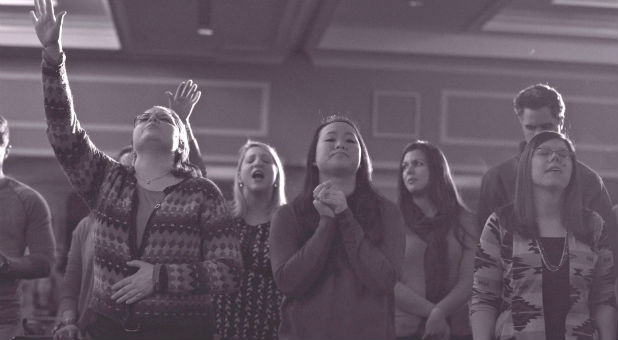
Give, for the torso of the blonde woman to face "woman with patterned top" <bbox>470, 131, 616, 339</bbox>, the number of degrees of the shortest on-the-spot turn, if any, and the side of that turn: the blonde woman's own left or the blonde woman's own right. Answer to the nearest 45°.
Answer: approximately 45° to the blonde woman's own left

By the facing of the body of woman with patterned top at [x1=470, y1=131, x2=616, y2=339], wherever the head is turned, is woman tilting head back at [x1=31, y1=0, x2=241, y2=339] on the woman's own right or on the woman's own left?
on the woman's own right

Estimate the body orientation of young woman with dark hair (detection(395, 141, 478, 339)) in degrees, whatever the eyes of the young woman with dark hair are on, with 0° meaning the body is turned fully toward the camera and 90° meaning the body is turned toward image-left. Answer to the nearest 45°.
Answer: approximately 45°

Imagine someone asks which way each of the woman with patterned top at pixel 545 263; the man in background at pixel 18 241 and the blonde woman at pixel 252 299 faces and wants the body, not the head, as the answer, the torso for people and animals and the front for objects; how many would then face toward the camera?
3
